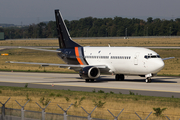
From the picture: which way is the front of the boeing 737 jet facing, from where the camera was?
facing the viewer and to the right of the viewer
